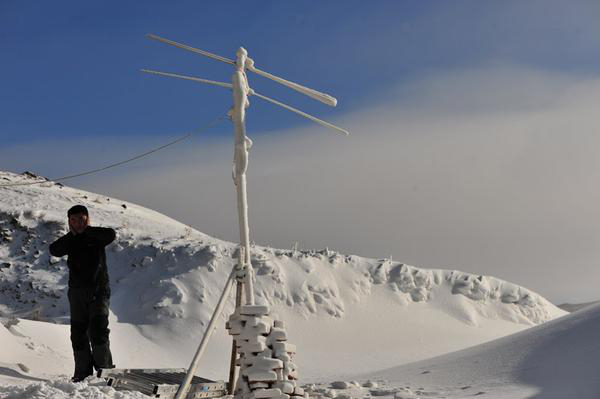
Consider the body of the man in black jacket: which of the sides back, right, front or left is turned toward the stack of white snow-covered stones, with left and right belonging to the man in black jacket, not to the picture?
left

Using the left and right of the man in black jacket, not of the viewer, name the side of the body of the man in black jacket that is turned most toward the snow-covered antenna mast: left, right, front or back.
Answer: left

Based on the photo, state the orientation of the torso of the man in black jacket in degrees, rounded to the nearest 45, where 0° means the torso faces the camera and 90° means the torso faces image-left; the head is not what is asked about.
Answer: approximately 0°
